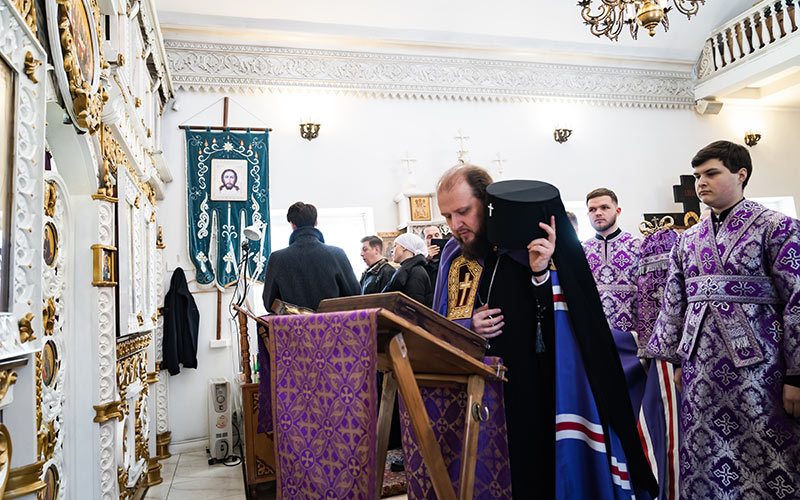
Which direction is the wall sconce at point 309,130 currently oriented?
toward the camera

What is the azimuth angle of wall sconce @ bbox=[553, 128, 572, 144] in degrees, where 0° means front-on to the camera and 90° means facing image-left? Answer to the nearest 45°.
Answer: approximately 0°

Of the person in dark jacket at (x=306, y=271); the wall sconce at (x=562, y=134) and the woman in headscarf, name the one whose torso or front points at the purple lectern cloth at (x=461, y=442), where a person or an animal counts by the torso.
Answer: the wall sconce

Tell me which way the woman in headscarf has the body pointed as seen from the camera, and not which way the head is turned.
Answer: to the viewer's left

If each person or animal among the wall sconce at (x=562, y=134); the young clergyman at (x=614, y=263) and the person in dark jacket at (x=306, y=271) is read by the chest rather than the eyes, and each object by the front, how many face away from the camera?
1

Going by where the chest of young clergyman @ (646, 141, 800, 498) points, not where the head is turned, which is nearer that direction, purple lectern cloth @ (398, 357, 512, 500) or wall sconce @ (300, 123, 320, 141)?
the purple lectern cloth

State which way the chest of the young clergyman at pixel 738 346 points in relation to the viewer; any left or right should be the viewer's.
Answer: facing the viewer and to the left of the viewer

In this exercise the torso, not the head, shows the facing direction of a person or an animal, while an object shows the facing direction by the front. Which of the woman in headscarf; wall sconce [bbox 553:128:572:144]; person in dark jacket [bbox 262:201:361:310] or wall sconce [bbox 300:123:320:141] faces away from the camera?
the person in dark jacket

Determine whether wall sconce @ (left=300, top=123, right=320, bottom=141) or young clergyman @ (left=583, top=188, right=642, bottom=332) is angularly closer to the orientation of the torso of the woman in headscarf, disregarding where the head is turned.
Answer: the wall sconce

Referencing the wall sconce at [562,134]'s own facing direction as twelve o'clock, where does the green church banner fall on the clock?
The green church banner is roughly at 2 o'clock from the wall sconce.

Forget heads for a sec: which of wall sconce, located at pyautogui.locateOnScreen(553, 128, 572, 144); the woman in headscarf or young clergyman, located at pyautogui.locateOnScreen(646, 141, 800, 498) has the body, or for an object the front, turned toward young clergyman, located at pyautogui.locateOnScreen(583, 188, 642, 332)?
the wall sconce

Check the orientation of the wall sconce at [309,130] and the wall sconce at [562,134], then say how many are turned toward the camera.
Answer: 2

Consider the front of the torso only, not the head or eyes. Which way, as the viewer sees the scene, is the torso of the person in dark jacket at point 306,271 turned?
away from the camera

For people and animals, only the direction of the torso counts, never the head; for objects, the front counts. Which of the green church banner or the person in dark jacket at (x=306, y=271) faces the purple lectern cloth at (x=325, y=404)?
the green church banner

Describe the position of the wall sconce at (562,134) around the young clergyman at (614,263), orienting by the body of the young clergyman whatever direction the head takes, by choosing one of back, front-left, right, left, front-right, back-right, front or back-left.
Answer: back-right
